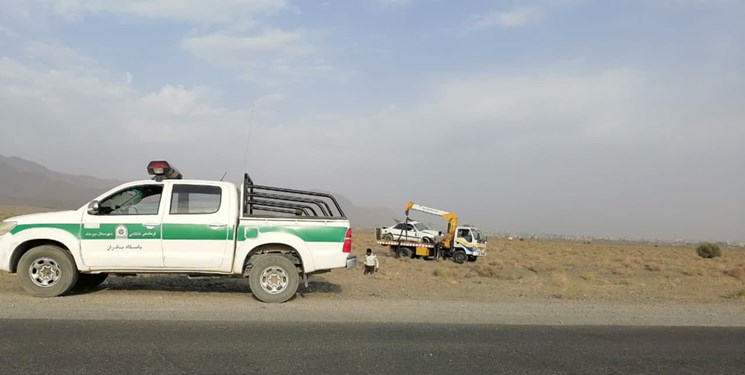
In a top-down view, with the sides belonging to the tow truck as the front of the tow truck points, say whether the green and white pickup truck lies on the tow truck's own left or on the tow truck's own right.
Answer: on the tow truck's own right

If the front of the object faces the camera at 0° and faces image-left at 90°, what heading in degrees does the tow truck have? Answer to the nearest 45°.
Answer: approximately 315°

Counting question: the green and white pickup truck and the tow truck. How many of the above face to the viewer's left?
1

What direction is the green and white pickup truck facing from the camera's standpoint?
to the viewer's left

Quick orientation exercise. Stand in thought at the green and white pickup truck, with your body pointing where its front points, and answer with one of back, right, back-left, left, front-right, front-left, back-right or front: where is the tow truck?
back-right

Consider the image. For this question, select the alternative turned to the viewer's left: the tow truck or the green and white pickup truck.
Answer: the green and white pickup truck
